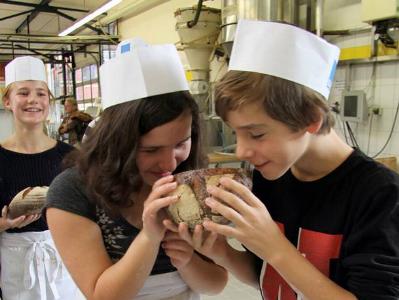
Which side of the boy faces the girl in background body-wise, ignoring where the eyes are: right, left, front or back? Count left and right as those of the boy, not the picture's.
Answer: right

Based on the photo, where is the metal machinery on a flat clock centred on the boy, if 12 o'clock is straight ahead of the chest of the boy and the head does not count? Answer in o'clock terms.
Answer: The metal machinery is roughly at 4 o'clock from the boy.

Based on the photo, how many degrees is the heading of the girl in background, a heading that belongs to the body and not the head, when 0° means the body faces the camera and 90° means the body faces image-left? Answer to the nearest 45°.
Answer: approximately 0°

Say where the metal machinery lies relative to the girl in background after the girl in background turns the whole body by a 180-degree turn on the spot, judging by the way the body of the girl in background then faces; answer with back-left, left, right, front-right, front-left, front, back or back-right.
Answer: front-right

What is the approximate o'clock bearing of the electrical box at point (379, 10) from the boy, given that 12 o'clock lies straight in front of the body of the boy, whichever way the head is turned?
The electrical box is roughly at 5 o'clock from the boy.

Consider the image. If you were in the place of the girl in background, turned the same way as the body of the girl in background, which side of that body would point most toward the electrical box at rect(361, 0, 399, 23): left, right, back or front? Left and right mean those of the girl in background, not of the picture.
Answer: left

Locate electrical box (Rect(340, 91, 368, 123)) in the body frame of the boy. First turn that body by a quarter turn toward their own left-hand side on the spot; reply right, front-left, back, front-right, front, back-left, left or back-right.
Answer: back-left

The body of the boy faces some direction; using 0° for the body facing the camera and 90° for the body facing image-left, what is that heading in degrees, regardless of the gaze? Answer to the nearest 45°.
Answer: approximately 45°

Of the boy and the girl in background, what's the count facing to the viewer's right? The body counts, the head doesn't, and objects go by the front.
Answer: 0

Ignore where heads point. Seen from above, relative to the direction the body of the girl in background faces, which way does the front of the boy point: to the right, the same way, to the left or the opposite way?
to the right
